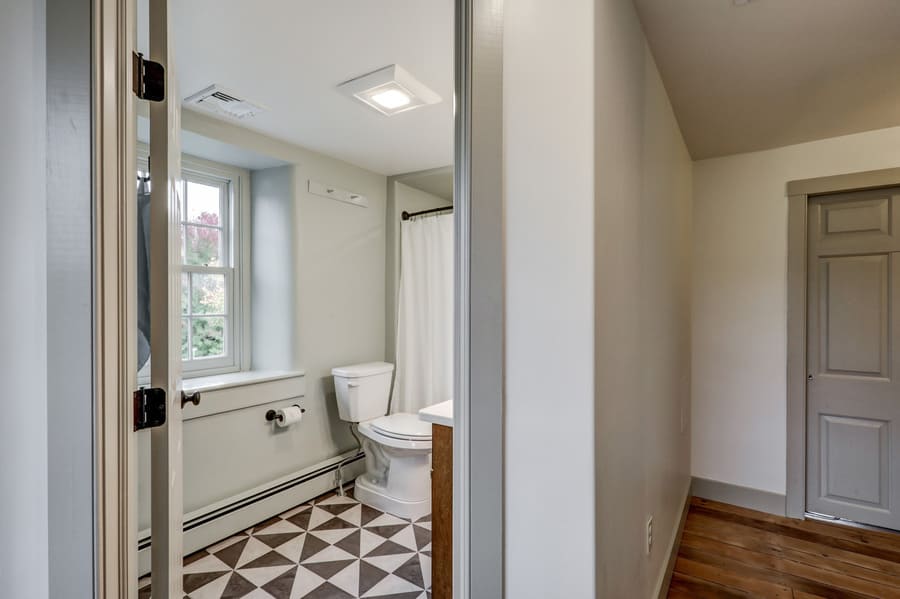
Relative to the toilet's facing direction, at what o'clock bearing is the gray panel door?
The gray panel door is roughly at 11 o'clock from the toilet.

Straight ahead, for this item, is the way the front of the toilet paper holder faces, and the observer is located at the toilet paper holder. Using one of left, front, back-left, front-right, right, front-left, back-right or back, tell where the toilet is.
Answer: front-left

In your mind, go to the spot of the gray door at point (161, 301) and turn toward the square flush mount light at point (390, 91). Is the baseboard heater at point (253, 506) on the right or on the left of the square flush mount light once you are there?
left

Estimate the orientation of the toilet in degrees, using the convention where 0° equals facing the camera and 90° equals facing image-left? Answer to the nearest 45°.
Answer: approximately 315°

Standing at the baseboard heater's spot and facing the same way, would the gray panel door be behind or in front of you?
in front

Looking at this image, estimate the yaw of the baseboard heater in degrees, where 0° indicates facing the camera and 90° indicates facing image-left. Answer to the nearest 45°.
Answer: approximately 315°

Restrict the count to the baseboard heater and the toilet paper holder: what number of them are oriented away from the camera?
0

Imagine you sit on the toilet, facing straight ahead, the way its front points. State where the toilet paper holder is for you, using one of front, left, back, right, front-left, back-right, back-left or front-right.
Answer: back-right

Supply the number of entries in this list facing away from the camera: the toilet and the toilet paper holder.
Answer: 0
